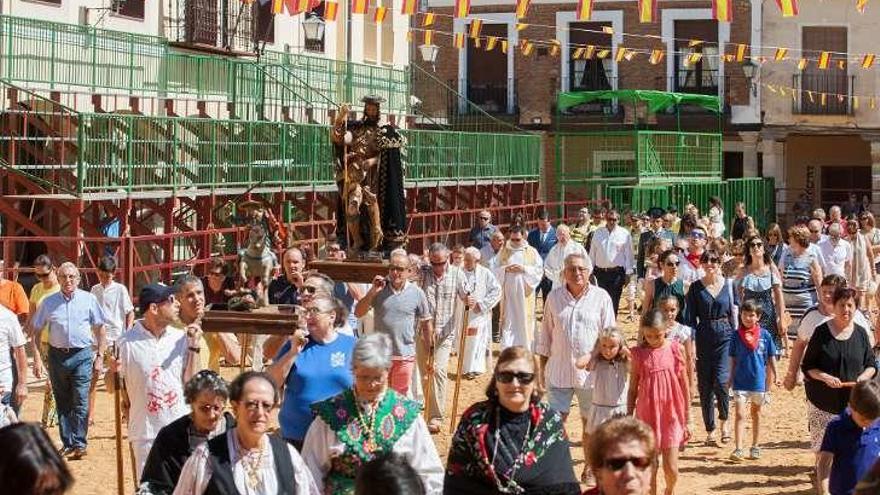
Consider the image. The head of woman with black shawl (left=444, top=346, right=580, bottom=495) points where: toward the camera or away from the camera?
toward the camera

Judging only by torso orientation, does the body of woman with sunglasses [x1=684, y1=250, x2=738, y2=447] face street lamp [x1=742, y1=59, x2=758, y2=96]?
no

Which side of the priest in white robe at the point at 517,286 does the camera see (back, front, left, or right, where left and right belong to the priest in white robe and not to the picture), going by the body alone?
front

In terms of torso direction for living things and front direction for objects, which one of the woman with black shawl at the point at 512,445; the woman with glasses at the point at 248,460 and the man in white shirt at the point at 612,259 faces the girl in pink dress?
the man in white shirt

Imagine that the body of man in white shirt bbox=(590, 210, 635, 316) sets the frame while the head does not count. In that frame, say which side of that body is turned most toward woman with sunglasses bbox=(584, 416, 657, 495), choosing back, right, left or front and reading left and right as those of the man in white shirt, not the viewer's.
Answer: front

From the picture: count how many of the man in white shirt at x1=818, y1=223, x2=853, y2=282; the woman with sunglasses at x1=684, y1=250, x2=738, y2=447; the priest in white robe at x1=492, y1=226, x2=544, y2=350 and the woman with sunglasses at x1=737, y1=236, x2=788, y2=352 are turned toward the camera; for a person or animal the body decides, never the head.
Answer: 4

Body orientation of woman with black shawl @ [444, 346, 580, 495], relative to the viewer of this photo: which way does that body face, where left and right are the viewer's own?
facing the viewer

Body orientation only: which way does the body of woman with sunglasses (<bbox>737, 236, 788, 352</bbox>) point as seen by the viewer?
toward the camera

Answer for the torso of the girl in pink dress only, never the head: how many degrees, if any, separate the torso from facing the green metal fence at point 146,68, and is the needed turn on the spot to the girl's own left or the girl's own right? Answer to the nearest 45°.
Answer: approximately 135° to the girl's own right

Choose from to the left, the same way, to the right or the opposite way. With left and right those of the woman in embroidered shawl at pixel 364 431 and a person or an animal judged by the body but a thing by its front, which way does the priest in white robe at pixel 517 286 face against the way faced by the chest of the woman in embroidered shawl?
the same way

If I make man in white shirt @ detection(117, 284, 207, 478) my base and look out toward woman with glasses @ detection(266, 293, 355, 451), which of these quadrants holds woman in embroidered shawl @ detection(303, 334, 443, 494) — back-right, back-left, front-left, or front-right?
front-right

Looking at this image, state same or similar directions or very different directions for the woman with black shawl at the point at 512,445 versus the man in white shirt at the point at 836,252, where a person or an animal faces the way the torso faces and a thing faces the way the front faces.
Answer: same or similar directions

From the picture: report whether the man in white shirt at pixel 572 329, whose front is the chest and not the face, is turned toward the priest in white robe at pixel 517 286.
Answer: no

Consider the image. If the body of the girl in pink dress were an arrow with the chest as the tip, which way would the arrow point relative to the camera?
toward the camera
